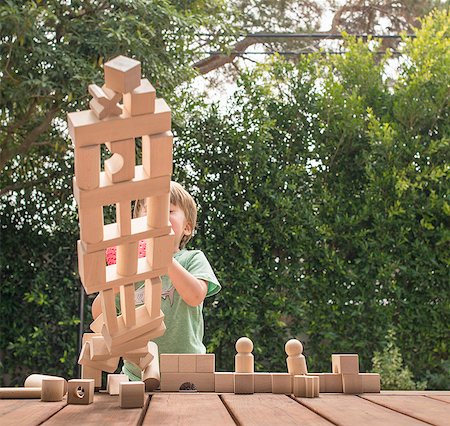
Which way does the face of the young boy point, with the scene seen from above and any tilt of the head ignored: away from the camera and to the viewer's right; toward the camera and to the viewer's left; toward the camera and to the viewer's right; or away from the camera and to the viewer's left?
toward the camera and to the viewer's left

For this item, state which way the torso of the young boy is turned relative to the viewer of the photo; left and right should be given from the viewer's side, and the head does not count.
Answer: facing the viewer and to the left of the viewer

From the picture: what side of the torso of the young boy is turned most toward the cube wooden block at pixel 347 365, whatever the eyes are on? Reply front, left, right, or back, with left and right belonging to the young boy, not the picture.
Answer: left

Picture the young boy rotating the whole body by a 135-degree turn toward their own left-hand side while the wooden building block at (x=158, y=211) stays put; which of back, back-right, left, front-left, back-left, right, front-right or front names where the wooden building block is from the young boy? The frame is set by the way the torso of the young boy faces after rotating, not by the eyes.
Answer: right

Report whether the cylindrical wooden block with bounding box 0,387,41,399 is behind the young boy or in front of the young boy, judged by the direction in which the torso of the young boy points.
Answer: in front

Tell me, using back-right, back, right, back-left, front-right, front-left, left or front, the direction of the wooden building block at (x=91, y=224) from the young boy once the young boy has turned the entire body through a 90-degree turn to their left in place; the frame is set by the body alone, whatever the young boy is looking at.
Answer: back-right

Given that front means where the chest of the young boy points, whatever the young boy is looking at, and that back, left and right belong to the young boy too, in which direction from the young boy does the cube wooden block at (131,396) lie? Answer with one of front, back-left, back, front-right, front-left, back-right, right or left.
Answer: front-left

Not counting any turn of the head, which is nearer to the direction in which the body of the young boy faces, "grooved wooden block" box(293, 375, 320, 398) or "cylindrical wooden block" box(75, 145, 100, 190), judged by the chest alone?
the cylindrical wooden block
